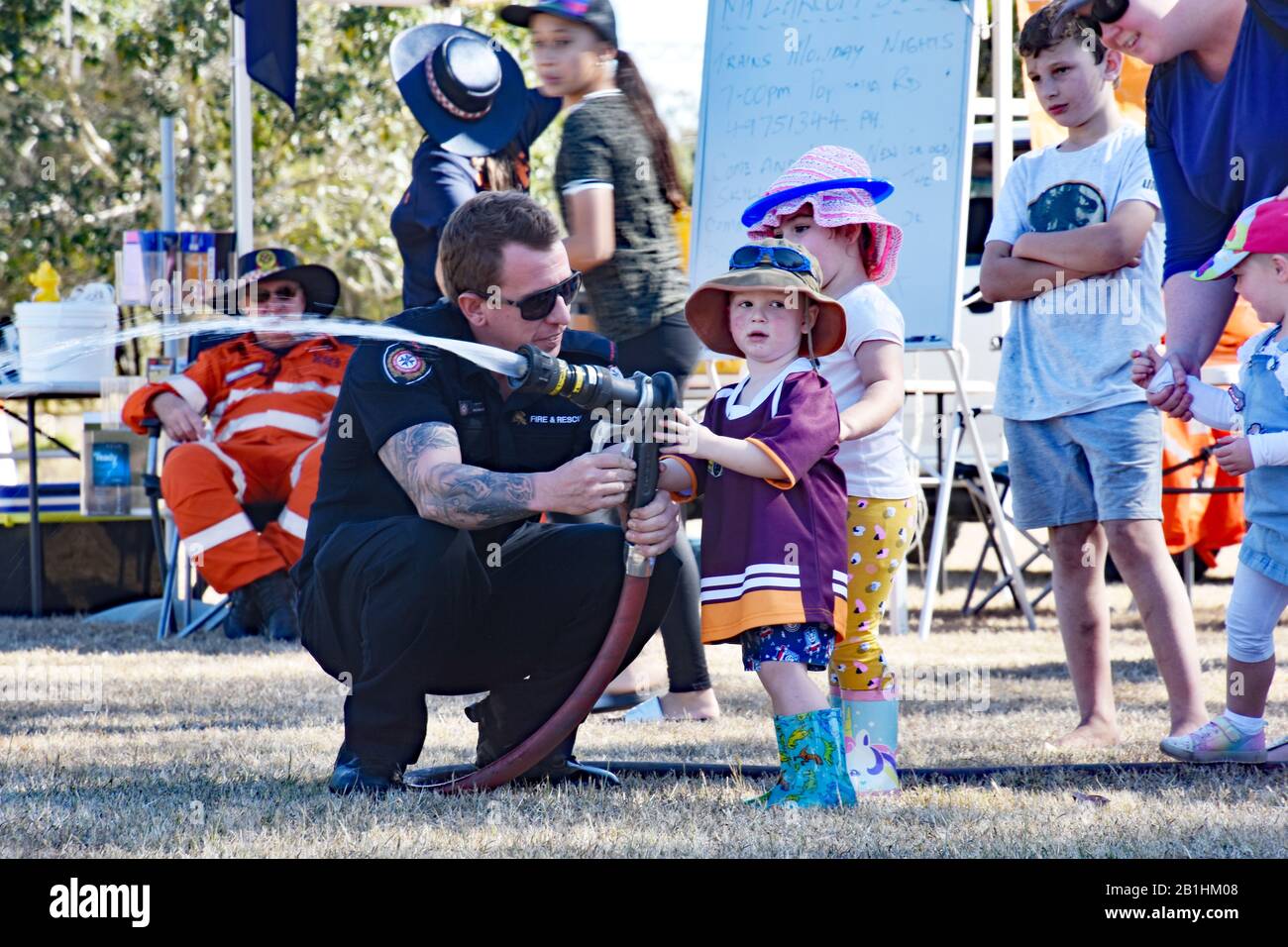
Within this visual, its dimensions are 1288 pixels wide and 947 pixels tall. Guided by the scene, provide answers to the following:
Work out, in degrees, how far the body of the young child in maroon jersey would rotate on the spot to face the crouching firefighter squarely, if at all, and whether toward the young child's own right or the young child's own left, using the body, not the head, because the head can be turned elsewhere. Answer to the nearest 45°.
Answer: approximately 45° to the young child's own right

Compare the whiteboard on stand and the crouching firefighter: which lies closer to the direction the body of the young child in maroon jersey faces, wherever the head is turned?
the crouching firefighter

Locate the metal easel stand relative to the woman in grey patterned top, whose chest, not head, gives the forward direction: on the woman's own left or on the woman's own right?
on the woman's own right

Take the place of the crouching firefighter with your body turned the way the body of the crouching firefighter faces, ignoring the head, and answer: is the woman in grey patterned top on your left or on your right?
on your left

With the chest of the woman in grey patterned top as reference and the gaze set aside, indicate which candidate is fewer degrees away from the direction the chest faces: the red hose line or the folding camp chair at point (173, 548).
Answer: the folding camp chair

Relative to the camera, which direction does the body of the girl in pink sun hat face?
to the viewer's left

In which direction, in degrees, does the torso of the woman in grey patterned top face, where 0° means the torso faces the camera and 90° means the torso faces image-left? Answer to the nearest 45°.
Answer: approximately 90°

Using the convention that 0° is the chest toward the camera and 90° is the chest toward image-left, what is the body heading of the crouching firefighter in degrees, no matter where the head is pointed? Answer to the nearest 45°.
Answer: approximately 315°

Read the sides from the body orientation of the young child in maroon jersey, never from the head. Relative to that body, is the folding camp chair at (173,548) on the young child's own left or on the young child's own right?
on the young child's own right

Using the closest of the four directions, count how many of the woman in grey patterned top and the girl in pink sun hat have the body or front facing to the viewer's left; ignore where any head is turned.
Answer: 2

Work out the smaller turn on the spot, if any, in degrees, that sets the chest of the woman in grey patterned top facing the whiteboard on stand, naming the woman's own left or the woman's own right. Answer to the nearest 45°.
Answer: approximately 135° to the woman's own right

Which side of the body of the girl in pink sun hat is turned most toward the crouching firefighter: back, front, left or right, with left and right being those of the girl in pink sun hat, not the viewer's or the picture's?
front

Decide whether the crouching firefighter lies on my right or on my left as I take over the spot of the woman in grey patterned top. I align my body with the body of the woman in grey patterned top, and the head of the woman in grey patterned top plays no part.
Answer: on my left

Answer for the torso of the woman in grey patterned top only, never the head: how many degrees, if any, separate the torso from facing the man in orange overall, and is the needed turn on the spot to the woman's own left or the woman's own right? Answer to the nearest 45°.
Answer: approximately 45° to the woman's own right

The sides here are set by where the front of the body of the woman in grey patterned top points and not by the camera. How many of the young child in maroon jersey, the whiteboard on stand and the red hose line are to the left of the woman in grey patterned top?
2
